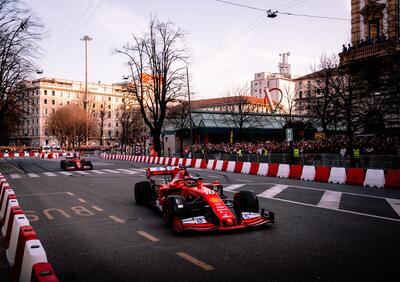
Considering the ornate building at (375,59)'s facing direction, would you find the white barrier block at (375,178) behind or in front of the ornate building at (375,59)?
in front

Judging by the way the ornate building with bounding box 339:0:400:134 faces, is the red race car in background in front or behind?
in front

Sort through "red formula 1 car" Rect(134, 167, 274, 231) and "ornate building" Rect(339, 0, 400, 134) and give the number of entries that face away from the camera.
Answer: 0

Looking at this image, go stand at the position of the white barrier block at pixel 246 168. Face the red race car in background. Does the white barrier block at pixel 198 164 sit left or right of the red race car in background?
right

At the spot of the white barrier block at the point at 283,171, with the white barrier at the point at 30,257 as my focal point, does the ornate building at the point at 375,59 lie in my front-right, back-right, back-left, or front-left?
back-left

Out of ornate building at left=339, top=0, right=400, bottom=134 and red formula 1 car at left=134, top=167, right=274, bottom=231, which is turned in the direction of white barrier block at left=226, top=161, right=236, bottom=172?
the ornate building

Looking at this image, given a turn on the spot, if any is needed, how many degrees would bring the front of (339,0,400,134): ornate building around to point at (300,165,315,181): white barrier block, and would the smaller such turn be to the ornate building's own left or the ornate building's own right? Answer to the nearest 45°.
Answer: approximately 45° to the ornate building's own left

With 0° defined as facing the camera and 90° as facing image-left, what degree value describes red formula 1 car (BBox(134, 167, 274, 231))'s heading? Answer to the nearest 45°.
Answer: approximately 315°

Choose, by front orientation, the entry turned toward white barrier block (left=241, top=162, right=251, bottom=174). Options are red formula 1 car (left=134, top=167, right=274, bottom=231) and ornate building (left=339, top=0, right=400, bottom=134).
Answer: the ornate building

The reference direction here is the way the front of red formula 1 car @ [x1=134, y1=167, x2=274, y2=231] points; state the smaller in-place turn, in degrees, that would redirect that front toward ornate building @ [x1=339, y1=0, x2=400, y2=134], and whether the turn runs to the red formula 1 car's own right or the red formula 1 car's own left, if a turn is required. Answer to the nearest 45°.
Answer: approximately 90° to the red formula 1 car's own left

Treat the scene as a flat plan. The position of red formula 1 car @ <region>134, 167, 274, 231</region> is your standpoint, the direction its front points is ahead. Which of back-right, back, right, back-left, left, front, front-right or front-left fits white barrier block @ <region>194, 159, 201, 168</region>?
back-left

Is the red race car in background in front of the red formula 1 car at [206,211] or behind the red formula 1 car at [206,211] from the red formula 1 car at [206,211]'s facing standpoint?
behind

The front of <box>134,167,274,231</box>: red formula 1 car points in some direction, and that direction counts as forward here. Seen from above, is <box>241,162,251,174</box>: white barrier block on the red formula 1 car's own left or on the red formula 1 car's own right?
on the red formula 1 car's own left

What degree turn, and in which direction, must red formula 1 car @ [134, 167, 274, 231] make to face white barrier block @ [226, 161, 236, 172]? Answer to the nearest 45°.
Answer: approximately 135° to its left

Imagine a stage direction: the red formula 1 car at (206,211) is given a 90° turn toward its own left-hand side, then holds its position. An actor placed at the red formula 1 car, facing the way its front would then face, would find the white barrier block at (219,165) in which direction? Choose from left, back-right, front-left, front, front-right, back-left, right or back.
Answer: front-left

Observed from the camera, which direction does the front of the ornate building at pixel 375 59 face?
facing the viewer and to the left of the viewer

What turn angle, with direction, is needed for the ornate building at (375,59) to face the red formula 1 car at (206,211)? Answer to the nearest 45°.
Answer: approximately 45° to its left
